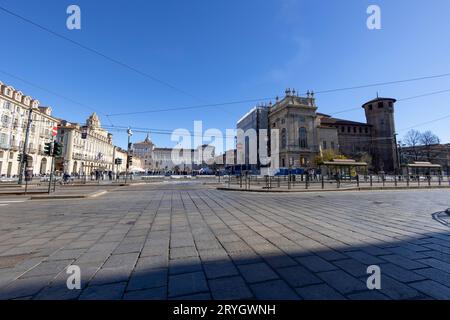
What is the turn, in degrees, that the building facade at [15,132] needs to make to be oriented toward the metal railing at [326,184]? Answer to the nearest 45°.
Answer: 0° — it already faces it

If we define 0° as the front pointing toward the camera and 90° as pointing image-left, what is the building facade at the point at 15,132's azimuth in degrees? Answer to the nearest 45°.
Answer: approximately 315°
